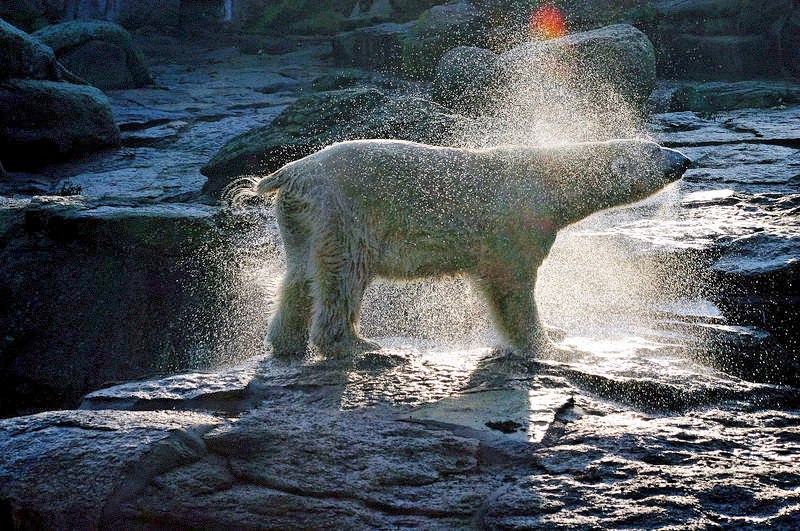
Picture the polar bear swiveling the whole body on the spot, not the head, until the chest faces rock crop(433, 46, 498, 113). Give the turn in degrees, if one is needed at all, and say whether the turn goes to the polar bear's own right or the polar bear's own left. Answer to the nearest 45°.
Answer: approximately 90° to the polar bear's own left

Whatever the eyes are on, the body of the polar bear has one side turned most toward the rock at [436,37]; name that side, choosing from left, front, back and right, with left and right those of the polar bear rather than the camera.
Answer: left

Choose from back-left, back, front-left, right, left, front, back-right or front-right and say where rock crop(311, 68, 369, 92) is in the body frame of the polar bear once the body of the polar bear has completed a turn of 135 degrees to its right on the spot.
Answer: back-right

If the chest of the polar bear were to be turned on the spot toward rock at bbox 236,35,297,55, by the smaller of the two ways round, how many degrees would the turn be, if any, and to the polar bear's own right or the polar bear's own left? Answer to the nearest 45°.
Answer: approximately 90° to the polar bear's own left

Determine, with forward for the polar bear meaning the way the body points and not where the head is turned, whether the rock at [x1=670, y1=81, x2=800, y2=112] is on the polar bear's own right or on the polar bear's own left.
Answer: on the polar bear's own left

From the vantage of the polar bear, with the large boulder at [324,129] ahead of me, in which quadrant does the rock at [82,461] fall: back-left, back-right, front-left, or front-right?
back-left

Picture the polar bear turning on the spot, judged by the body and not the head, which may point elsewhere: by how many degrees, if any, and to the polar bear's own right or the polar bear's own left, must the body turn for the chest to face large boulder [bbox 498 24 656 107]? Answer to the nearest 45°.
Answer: approximately 90° to the polar bear's own left

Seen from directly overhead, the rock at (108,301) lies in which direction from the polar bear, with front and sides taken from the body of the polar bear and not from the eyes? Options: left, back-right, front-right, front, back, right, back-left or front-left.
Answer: back-left

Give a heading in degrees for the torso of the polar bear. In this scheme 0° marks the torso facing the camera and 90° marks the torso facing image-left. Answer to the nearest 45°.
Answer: approximately 270°
